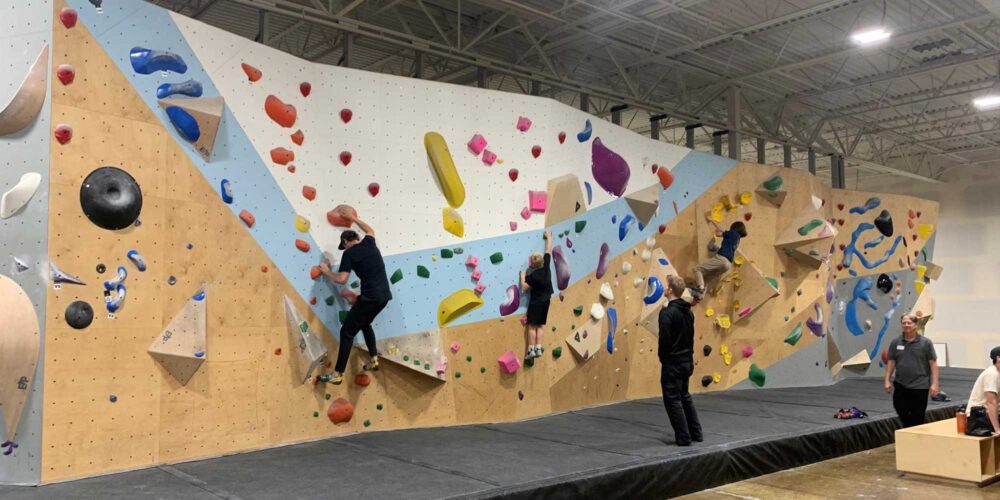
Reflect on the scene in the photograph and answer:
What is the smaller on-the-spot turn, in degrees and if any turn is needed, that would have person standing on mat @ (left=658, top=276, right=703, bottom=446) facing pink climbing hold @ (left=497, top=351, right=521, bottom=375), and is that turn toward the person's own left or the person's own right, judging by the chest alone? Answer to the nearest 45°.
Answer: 0° — they already face it

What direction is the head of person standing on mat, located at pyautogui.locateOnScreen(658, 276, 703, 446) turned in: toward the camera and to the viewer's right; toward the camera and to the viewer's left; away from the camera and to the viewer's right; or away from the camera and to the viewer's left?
away from the camera and to the viewer's left

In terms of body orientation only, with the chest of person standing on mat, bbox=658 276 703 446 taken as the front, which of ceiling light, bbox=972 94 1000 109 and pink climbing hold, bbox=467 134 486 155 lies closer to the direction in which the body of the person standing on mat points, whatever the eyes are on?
the pink climbing hold

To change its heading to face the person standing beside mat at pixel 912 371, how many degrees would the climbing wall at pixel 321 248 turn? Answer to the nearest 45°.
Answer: approximately 45° to its left

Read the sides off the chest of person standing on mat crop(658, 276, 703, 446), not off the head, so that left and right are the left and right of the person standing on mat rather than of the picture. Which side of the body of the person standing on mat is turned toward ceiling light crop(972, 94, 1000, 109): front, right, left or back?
right

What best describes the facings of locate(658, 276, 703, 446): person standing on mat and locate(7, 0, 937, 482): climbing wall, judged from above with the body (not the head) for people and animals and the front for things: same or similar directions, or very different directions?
very different directions

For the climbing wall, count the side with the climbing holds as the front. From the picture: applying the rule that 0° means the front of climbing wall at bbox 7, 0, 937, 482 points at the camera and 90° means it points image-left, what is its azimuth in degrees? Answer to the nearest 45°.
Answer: approximately 315°

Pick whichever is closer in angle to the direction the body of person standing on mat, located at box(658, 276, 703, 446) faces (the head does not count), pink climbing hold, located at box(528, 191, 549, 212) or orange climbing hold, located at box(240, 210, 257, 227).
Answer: the pink climbing hold

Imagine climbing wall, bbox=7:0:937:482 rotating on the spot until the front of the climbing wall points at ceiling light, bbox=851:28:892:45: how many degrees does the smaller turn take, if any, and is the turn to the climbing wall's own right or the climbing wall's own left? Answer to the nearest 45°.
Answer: approximately 90° to the climbing wall's own left

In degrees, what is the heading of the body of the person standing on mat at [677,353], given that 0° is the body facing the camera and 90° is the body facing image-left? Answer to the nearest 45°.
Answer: approximately 135°
